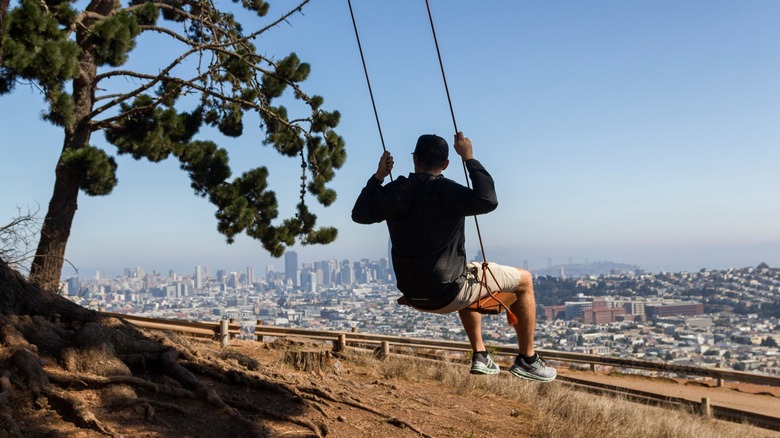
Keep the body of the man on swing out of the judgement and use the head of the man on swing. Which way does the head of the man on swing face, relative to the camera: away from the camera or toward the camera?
away from the camera

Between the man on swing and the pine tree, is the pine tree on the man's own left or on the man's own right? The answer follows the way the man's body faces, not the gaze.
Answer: on the man's own left

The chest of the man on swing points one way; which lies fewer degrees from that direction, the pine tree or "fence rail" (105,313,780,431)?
the fence rail

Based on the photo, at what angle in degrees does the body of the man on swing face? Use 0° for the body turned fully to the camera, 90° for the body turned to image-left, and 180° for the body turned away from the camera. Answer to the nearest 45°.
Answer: approximately 225°
